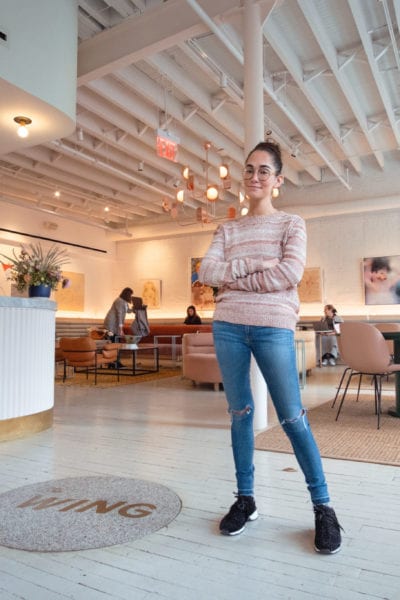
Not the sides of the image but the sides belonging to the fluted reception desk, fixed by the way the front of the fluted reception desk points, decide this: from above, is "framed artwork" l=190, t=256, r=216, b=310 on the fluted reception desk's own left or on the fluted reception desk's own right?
on the fluted reception desk's own left

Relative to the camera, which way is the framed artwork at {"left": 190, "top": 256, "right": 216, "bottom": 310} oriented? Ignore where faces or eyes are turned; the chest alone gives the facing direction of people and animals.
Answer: toward the camera

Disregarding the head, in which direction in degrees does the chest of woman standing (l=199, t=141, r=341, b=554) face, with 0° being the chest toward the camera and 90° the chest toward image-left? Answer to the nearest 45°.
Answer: approximately 0°

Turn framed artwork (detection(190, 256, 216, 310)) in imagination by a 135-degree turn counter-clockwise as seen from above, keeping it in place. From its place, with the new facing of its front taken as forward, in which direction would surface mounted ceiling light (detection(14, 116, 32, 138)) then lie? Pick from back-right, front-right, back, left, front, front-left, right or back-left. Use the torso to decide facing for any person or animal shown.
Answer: back-right

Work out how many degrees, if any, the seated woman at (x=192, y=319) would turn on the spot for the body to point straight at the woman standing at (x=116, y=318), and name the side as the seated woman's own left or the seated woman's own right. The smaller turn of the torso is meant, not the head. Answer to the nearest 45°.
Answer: approximately 45° to the seated woman's own right

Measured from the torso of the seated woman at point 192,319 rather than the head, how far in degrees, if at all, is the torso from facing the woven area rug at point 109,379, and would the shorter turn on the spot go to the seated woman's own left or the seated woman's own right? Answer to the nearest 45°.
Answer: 0° — they already face it

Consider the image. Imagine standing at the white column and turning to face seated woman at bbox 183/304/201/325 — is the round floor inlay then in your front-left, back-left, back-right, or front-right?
back-left

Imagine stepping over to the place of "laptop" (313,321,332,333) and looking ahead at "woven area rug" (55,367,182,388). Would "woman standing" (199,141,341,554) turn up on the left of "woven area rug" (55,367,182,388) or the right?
left

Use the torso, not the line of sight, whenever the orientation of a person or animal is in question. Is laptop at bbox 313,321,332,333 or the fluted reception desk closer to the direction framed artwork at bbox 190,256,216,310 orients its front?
the fluted reception desk

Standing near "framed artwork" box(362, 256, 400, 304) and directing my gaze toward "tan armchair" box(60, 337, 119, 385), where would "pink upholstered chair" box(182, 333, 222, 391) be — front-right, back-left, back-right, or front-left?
front-left

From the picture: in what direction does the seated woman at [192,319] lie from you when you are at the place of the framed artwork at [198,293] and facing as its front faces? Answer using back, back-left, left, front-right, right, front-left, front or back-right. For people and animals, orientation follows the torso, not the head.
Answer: front

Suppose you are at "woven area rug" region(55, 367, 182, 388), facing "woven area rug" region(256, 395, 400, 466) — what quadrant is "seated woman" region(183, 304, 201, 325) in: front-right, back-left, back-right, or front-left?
back-left

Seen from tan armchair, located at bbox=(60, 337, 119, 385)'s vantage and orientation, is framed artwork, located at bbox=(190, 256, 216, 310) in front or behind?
in front

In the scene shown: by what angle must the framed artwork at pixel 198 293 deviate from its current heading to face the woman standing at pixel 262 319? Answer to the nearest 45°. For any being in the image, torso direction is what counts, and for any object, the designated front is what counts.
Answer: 0° — it already faces them

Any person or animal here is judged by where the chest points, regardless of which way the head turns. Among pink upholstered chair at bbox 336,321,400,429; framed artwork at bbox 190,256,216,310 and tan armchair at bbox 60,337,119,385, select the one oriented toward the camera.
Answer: the framed artwork

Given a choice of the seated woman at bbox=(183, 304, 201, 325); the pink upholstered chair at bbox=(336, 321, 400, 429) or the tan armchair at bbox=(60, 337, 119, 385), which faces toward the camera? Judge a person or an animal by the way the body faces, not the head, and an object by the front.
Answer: the seated woman

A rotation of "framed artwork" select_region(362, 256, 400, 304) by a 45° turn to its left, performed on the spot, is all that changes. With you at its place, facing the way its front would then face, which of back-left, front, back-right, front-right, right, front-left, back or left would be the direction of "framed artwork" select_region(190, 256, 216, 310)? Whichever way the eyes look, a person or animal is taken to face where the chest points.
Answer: back-right

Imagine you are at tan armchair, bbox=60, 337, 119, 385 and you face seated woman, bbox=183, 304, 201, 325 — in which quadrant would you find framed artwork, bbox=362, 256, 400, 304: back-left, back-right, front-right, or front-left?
front-right

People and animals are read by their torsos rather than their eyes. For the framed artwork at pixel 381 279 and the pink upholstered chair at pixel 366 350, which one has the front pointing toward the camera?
the framed artwork
